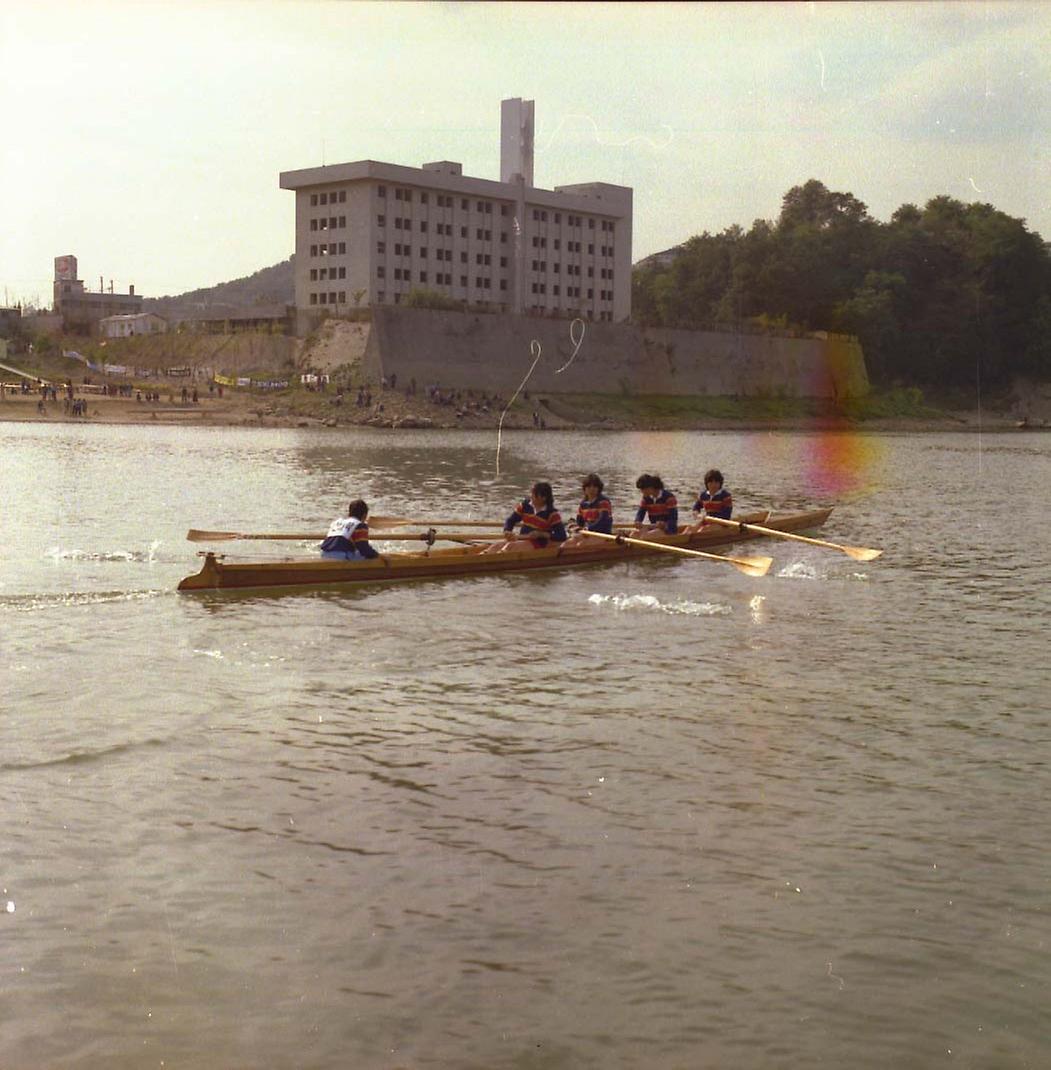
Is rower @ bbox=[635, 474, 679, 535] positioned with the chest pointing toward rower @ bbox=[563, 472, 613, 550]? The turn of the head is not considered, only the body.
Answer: yes

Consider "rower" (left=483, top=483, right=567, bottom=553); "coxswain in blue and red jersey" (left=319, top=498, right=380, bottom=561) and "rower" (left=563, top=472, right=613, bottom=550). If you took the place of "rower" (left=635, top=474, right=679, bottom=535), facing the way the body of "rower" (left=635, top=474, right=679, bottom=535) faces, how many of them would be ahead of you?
3

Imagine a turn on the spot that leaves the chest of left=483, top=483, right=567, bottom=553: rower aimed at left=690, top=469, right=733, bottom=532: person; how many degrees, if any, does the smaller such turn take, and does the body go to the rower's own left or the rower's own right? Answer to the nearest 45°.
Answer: approximately 180°

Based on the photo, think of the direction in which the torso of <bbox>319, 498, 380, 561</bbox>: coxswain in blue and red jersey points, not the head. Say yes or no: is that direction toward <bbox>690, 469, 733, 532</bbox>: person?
yes

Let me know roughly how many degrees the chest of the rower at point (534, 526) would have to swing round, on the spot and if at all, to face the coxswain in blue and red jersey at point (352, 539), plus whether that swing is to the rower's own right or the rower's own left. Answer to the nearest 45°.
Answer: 0° — they already face them

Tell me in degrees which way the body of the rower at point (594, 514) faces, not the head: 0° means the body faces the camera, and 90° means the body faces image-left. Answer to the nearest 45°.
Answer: approximately 45°

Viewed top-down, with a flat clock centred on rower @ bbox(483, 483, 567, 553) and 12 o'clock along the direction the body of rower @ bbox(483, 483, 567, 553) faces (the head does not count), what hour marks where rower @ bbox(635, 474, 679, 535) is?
rower @ bbox(635, 474, 679, 535) is roughly at 6 o'clock from rower @ bbox(483, 483, 567, 553).

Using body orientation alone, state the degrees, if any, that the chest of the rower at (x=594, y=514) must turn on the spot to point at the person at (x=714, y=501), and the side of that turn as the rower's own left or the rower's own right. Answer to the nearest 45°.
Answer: approximately 180°

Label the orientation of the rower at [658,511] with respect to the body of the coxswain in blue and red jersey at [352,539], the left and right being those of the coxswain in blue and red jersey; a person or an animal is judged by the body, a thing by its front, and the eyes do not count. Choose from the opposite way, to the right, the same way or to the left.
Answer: the opposite way

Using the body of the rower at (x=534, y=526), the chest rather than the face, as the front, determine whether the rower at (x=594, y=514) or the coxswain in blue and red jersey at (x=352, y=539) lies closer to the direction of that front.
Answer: the coxswain in blue and red jersey
